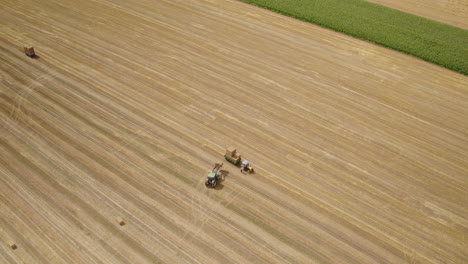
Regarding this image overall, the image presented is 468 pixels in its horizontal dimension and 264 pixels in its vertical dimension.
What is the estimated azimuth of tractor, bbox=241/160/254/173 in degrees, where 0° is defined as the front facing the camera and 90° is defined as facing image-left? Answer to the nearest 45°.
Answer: approximately 315°

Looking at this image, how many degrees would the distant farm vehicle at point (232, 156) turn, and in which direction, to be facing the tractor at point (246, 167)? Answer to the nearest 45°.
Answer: approximately 45° to its left

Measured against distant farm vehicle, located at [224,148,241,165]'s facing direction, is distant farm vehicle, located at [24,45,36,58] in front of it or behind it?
behind
